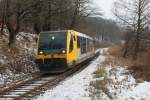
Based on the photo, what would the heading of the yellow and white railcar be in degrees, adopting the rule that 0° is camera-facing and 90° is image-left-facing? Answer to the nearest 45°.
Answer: approximately 45°
